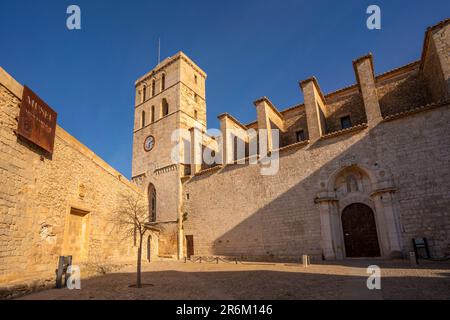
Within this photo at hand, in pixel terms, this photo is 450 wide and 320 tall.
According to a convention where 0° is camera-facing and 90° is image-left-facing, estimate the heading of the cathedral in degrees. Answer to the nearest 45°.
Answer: approximately 45°
